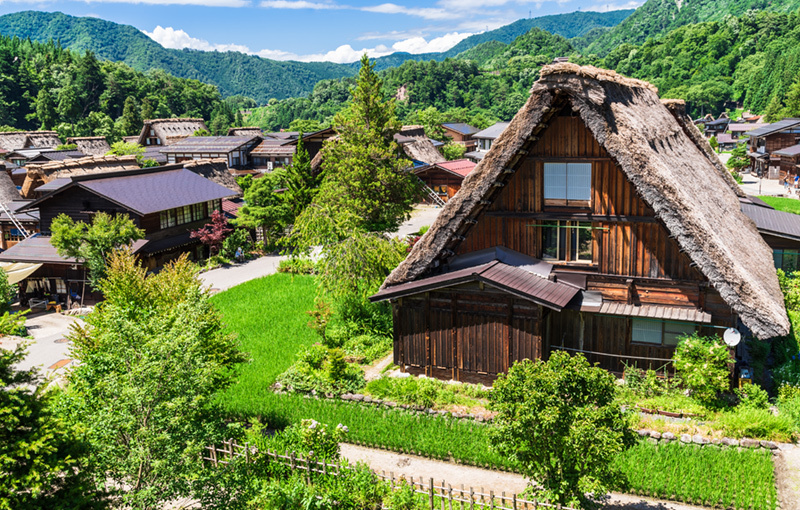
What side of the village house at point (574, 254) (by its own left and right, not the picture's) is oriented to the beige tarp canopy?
right

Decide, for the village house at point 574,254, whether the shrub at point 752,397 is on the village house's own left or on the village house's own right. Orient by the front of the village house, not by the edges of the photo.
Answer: on the village house's own left

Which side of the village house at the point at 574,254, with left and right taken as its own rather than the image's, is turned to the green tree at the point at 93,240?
right

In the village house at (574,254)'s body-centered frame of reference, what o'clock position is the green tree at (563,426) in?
The green tree is roughly at 12 o'clock from the village house.

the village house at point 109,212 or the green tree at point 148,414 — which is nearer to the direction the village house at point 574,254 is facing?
the green tree

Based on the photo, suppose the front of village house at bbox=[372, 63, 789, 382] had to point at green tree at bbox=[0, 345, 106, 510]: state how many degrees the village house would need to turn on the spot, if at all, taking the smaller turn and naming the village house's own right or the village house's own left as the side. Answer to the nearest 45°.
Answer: approximately 45° to the village house's own right

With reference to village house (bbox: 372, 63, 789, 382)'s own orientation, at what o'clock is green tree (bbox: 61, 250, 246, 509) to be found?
The green tree is roughly at 1 o'clock from the village house.

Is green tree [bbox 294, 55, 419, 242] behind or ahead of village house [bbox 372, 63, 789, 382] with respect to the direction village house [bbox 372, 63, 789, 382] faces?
behind

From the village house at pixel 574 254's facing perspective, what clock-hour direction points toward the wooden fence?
The wooden fence is roughly at 1 o'clock from the village house.

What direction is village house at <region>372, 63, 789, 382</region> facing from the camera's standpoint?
toward the camera

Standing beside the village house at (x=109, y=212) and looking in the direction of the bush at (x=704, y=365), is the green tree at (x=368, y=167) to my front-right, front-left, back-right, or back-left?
front-left

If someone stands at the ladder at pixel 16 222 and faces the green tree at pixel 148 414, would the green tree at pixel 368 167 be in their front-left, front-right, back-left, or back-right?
front-left
